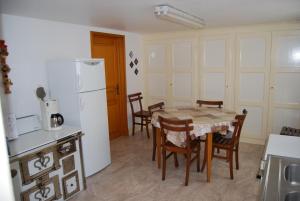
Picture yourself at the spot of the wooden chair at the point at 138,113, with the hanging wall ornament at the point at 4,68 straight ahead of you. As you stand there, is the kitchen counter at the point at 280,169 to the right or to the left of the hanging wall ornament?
left

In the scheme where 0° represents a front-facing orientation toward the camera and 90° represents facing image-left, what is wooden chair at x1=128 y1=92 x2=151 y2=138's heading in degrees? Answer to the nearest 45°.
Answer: approximately 315°

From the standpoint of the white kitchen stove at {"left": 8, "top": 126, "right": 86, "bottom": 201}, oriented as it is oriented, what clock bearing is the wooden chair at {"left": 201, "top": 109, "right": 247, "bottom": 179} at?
The wooden chair is roughly at 11 o'clock from the white kitchen stove.

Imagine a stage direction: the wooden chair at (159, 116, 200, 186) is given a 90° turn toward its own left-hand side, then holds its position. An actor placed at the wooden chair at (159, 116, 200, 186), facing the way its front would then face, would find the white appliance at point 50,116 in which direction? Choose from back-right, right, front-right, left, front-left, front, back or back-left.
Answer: front-left

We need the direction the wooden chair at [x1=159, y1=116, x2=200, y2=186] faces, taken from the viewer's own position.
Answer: facing away from the viewer and to the right of the viewer

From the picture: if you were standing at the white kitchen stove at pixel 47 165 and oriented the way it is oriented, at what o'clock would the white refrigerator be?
The white refrigerator is roughly at 9 o'clock from the white kitchen stove.

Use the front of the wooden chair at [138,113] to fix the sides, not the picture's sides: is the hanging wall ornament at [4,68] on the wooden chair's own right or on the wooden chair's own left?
on the wooden chair's own right

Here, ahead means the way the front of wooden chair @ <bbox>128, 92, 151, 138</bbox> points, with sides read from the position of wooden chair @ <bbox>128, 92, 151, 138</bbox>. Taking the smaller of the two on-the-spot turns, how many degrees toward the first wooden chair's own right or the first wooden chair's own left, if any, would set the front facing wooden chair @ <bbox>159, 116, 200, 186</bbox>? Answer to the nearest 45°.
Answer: approximately 45° to the first wooden chair's own right

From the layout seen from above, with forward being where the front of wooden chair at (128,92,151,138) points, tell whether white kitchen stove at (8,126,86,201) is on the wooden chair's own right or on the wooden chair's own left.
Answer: on the wooden chair's own right
